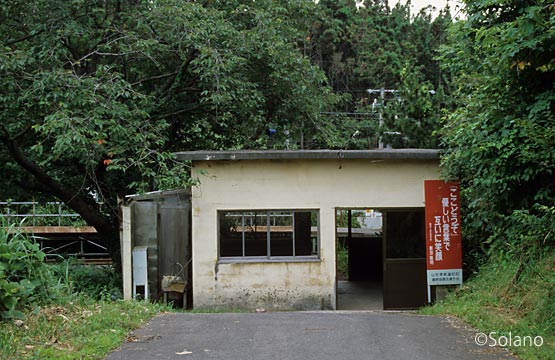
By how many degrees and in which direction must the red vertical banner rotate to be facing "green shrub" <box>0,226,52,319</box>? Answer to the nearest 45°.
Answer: approximately 45° to its right

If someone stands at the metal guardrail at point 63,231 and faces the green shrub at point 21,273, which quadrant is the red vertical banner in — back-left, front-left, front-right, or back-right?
front-left

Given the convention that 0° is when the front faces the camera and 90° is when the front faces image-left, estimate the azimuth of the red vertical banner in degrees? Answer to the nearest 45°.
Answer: approximately 0°

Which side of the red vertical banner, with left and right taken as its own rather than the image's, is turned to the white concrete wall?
right

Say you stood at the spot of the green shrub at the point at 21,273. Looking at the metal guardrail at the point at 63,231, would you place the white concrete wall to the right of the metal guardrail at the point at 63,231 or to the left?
right
